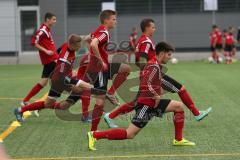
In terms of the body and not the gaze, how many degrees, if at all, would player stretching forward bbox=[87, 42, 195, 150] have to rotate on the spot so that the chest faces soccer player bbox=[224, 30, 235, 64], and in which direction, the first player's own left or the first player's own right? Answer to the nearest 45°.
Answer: approximately 90° to the first player's own left

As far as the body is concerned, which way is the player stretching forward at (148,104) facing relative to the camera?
to the viewer's right

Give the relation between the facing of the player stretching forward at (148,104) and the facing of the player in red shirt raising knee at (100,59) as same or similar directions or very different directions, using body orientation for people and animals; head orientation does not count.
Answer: same or similar directions

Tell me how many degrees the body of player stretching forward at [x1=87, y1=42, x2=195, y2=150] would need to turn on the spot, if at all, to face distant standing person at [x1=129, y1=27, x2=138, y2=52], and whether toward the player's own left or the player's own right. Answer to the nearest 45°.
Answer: approximately 90° to the player's own left

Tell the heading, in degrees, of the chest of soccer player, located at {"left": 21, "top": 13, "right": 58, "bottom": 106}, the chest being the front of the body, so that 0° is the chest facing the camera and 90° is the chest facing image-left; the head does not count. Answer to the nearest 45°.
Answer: approximately 270°

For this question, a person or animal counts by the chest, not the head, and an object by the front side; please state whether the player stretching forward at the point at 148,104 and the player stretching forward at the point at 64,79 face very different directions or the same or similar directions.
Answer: same or similar directions

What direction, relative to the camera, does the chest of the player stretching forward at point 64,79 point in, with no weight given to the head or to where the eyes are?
to the viewer's right

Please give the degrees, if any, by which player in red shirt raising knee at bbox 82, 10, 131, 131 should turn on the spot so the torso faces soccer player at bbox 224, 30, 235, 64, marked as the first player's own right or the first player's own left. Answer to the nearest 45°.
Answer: approximately 90° to the first player's own left

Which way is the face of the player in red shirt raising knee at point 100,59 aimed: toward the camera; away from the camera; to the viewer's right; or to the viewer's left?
to the viewer's right

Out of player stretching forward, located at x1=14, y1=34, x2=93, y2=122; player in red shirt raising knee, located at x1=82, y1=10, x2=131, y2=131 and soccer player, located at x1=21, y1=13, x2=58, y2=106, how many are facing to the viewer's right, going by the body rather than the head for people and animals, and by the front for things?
3
